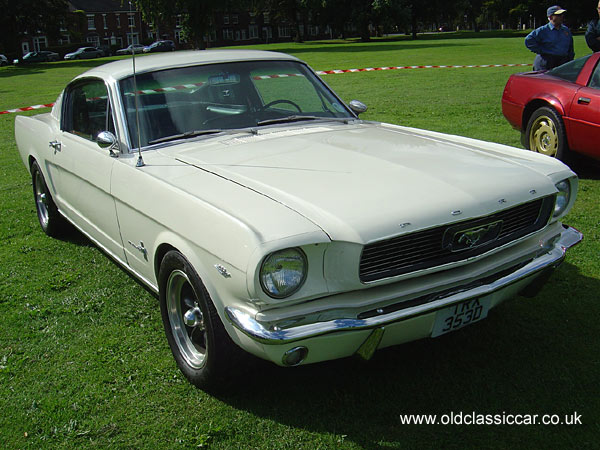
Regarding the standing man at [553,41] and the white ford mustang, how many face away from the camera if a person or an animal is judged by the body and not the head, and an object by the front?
0

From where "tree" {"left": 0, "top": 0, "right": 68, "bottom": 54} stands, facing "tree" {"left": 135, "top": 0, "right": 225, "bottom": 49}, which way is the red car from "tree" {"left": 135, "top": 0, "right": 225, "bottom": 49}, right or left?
right

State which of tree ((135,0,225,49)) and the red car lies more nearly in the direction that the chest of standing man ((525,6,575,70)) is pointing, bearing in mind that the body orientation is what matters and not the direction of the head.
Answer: the red car
